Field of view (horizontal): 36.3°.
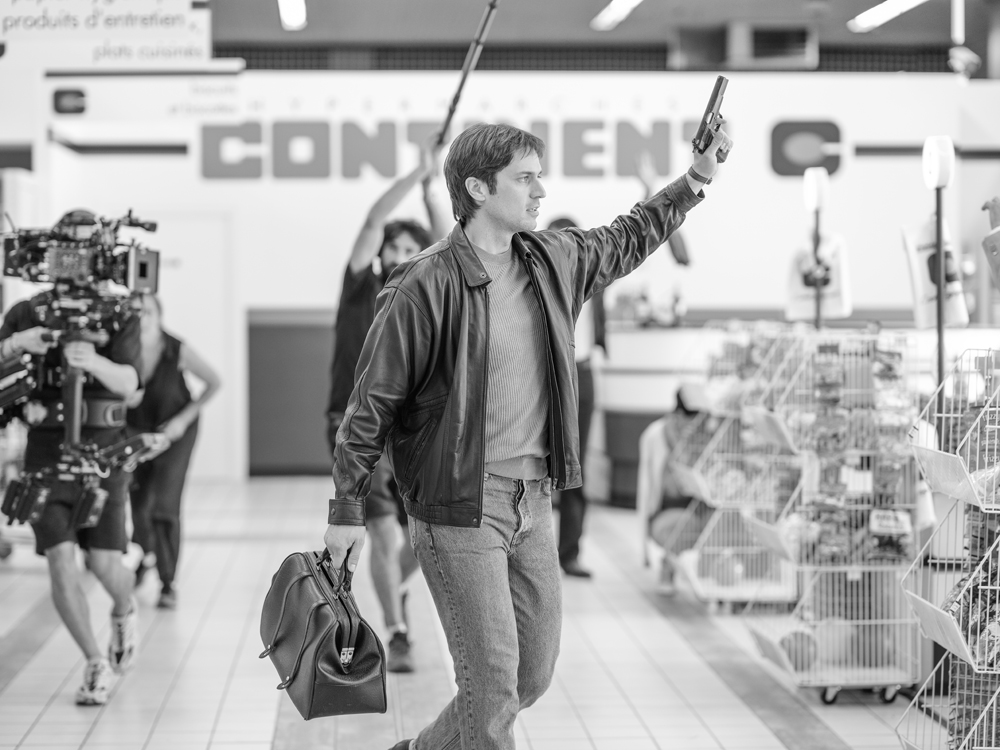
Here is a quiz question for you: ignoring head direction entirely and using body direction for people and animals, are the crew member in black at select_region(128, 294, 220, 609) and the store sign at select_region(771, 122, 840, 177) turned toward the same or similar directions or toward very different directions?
same or similar directions

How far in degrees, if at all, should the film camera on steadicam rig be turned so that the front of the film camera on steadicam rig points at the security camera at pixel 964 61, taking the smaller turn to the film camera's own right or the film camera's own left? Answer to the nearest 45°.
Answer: approximately 90° to the film camera's own left

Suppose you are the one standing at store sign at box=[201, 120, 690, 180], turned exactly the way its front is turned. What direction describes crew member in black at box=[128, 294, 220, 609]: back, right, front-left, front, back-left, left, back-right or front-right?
front

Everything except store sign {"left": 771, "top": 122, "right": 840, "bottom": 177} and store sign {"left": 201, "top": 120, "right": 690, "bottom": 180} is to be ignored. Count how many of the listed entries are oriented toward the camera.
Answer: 2

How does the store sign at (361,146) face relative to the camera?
toward the camera

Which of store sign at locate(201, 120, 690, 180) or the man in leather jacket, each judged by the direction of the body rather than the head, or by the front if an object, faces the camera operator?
the store sign

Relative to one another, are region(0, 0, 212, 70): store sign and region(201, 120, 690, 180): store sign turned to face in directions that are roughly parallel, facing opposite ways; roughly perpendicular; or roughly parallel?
roughly parallel

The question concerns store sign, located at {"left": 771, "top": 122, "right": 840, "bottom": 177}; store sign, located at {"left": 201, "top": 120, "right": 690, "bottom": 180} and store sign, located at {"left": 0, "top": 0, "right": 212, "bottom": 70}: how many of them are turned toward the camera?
3

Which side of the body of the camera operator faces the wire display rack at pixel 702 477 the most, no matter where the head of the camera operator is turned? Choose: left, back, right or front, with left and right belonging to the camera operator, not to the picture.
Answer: left

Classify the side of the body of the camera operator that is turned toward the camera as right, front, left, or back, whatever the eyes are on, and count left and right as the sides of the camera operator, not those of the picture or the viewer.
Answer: front

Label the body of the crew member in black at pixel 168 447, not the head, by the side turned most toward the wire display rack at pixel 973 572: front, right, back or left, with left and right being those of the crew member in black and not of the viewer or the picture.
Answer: left

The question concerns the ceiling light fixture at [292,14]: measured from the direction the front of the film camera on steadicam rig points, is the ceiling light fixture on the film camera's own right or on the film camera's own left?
on the film camera's own left

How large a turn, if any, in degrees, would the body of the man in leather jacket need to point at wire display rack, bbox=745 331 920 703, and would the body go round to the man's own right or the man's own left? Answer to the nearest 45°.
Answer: approximately 90° to the man's own left
